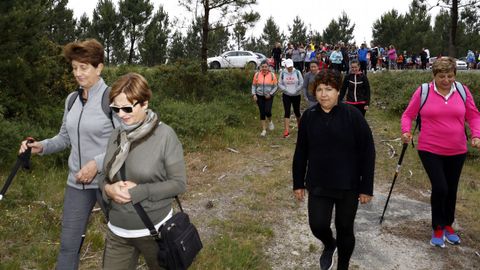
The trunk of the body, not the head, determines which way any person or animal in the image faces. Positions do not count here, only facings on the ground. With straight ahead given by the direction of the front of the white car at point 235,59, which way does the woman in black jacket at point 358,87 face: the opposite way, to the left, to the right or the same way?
to the left

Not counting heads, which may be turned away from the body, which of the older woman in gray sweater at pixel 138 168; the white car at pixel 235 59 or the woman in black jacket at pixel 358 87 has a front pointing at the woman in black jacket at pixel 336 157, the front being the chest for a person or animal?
the woman in black jacket at pixel 358 87

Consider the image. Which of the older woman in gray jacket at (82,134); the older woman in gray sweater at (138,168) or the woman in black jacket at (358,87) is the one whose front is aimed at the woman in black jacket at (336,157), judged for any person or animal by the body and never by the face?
the woman in black jacket at (358,87)

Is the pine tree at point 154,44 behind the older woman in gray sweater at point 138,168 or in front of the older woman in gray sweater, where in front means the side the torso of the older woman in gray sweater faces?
behind

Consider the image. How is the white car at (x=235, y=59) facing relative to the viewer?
to the viewer's left

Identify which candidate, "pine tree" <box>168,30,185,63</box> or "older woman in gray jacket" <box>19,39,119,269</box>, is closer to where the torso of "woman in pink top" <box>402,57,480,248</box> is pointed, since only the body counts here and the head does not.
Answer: the older woman in gray jacket

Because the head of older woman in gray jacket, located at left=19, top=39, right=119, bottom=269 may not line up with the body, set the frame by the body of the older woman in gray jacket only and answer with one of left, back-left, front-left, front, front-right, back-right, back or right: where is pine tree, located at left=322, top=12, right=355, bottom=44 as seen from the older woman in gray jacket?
back

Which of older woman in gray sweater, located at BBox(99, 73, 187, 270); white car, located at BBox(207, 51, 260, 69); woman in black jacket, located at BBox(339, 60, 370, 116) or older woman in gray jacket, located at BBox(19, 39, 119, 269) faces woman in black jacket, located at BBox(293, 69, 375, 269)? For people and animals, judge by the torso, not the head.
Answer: woman in black jacket, located at BBox(339, 60, 370, 116)

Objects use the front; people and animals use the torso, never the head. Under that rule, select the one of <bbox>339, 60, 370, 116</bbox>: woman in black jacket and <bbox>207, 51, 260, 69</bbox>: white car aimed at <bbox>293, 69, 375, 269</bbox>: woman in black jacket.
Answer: <bbox>339, 60, 370, 116</bbox>: woman in black jacket

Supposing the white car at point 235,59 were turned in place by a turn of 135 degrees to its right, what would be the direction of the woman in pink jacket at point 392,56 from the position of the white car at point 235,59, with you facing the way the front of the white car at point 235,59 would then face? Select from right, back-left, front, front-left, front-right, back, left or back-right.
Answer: front-right

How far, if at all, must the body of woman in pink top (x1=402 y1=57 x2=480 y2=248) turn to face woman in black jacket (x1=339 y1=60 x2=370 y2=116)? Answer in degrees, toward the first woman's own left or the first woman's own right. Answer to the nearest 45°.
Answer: approximately 135° to the first woman's own right

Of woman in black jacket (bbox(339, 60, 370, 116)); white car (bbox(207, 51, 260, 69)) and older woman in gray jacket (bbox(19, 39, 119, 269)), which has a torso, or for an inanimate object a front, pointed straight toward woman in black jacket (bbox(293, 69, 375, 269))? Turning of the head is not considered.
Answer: woman in black jacket (bbox(339, 60, 370, 116))

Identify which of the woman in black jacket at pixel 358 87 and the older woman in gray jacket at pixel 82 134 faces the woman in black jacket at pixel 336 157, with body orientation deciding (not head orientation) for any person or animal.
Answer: the woman in black jacket at pixel 358 87

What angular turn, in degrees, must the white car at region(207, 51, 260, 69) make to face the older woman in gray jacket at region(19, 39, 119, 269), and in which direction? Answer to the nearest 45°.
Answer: approximately 90° to its left
